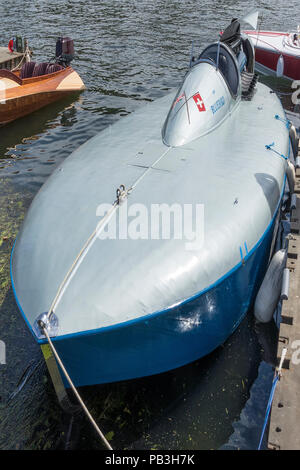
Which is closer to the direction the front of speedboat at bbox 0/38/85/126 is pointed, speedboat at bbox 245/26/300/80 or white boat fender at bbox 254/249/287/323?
the white boat fender

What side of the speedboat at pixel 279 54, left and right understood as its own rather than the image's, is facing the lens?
left

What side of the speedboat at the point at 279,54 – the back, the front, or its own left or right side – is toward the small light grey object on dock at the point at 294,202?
left

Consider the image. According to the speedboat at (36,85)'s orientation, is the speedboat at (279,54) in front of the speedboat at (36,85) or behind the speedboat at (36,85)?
behind

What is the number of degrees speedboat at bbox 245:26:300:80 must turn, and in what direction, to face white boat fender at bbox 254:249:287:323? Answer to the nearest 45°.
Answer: approximately 90° to its left

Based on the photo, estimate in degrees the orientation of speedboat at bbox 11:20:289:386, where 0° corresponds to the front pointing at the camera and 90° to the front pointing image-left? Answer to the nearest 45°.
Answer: approximately 45°

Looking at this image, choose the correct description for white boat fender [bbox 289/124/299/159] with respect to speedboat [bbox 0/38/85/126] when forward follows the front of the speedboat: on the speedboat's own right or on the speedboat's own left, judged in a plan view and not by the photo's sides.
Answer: on the speedboat's own left

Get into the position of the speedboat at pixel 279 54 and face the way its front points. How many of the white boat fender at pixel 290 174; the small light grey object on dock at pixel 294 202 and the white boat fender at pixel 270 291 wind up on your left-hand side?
3

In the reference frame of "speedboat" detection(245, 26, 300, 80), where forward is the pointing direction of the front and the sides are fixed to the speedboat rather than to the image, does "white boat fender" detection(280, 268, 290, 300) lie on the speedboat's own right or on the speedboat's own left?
on the speedboat's own left

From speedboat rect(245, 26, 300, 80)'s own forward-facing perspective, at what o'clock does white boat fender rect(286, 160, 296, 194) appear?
The white boat fender is roughly at 9 o'clock from the speedboat.

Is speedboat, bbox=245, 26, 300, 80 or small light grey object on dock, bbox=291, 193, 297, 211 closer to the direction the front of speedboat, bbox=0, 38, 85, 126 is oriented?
the small light grey object on dock
